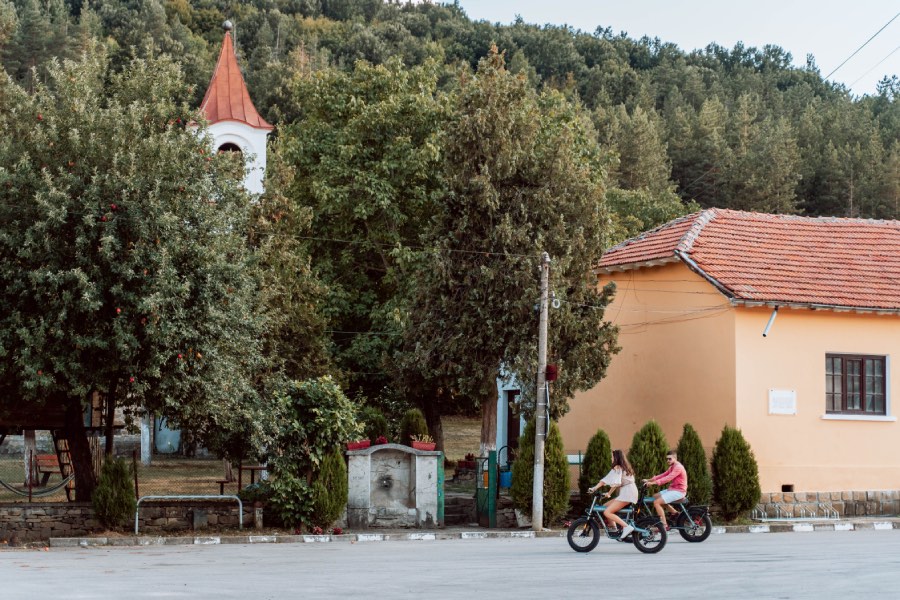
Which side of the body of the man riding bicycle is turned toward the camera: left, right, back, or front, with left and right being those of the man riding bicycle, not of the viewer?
left

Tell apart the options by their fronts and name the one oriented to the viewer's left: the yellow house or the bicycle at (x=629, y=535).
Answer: the bicycle

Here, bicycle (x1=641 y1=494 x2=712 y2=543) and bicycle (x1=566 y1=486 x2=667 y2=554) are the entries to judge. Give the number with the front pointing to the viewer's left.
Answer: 2

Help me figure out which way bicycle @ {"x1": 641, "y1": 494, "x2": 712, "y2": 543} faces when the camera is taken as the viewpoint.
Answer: facing to the left of the viewer

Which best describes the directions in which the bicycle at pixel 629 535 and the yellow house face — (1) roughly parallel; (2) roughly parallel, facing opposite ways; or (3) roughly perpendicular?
roughly perpendicular

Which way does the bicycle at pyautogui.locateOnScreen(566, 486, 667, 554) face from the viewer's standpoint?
to the viewer's left
